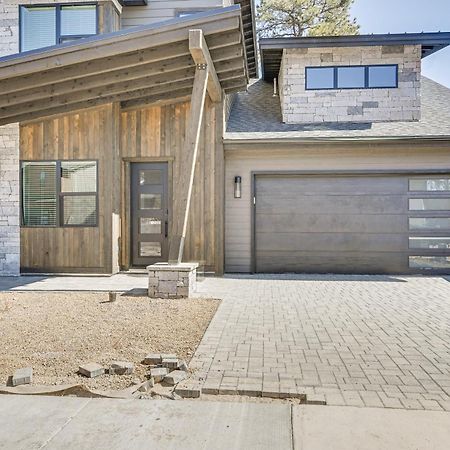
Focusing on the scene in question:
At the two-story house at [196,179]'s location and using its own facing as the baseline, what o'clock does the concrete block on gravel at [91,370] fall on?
The concrete block on gravel is roughly at 12 o'clock from the two-story house.

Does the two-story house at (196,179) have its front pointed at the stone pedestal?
yes

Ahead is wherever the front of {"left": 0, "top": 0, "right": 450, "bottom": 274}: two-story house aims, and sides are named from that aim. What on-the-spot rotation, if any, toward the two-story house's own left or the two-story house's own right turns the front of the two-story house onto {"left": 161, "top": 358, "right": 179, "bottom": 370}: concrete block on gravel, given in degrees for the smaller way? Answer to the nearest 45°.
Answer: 0° — it already faces it

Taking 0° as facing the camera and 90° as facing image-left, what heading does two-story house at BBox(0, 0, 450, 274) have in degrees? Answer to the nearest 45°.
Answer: approximately 0°

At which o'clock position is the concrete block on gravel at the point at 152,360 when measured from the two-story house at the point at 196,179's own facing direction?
The concrete block on gravel is roughly at 12 o'clock from the two-story house.

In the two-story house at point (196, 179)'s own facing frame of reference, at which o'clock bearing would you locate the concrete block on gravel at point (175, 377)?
The concrete block on gravel is roughly at 12 o'clock from the two-story house.

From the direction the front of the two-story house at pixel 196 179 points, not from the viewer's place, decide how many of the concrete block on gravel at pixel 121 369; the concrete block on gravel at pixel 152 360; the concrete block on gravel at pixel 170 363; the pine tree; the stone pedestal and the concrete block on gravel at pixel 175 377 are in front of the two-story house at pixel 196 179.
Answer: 5

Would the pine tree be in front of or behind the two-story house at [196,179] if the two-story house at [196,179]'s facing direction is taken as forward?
behind

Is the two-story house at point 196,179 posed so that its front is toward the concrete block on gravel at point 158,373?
yes

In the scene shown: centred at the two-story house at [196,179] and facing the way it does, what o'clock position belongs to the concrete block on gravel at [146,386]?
The concrete block on gravel is roughly at 12 o'clock from the two-story house.

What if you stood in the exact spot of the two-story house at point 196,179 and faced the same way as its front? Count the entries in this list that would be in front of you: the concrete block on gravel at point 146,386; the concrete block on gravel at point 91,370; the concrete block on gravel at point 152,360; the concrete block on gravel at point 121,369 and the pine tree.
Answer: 4

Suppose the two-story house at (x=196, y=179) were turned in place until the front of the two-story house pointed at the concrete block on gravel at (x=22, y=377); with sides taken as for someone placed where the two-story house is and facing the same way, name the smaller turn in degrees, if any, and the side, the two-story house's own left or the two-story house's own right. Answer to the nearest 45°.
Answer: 0° — it already faces it
